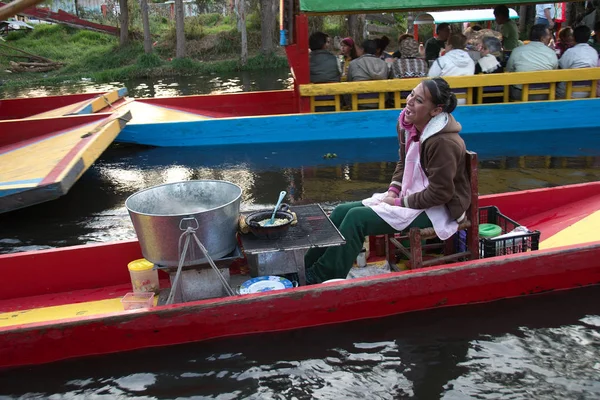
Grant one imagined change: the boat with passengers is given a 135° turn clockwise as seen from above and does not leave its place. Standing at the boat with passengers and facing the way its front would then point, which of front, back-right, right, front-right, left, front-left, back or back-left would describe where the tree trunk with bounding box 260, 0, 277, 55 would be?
front-left

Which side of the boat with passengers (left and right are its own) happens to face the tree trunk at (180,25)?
right

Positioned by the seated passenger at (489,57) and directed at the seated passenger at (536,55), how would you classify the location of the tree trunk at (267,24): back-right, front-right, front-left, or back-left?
back-left

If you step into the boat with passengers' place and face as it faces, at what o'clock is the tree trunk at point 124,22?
The tree trunk is roughly at 2 o'clock from the boat with passengers.

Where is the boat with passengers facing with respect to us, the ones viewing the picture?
facing to the left of the viewer

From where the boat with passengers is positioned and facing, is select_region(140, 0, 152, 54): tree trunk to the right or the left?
on its right

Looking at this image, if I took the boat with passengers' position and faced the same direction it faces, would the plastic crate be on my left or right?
on my left
